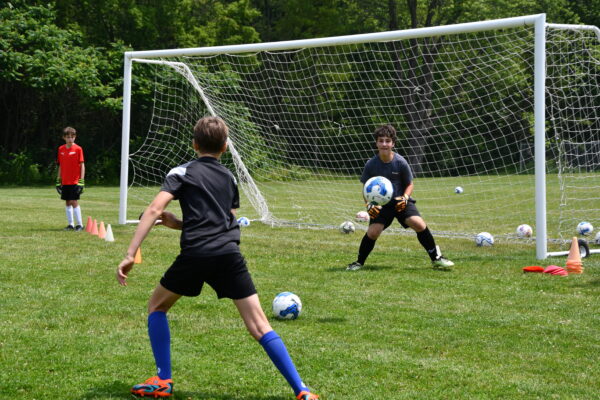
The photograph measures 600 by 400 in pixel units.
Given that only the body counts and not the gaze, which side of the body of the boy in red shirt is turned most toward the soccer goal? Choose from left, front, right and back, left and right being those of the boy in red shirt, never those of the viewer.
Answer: left

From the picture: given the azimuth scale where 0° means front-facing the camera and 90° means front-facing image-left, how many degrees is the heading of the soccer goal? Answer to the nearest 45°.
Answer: approximately 45°

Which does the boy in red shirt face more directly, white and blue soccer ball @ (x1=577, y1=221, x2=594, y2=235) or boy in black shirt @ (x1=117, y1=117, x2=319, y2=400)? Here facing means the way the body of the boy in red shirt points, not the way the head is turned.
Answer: the boy in black shirt

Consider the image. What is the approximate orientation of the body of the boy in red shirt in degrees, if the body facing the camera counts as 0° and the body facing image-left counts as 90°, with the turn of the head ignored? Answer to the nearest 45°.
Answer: approximately 0°

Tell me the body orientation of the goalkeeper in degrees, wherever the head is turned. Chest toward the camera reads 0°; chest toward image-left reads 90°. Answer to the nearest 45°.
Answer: approximately 0°

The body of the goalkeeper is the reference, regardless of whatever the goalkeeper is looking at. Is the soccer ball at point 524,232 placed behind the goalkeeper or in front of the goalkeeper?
behind

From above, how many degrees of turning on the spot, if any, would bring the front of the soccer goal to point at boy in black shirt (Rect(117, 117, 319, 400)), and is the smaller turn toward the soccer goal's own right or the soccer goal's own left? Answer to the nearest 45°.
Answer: approximately 45° to the soccer goal's own left

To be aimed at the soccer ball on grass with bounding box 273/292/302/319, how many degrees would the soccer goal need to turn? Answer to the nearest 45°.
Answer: approximately 45° to its left

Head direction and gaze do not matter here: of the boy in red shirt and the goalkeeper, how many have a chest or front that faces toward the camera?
2

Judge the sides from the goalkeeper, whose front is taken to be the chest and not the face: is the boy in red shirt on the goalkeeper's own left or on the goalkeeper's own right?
on the goalkeeper's own right
